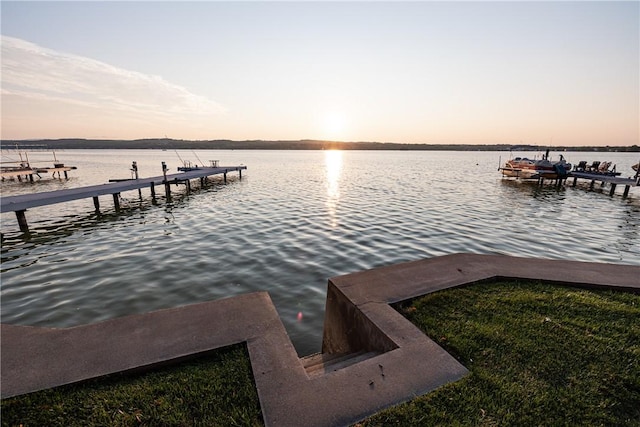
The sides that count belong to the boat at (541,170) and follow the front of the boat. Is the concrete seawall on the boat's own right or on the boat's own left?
on the boat's own left

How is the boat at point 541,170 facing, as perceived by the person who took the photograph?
facing to the left of the viewer
